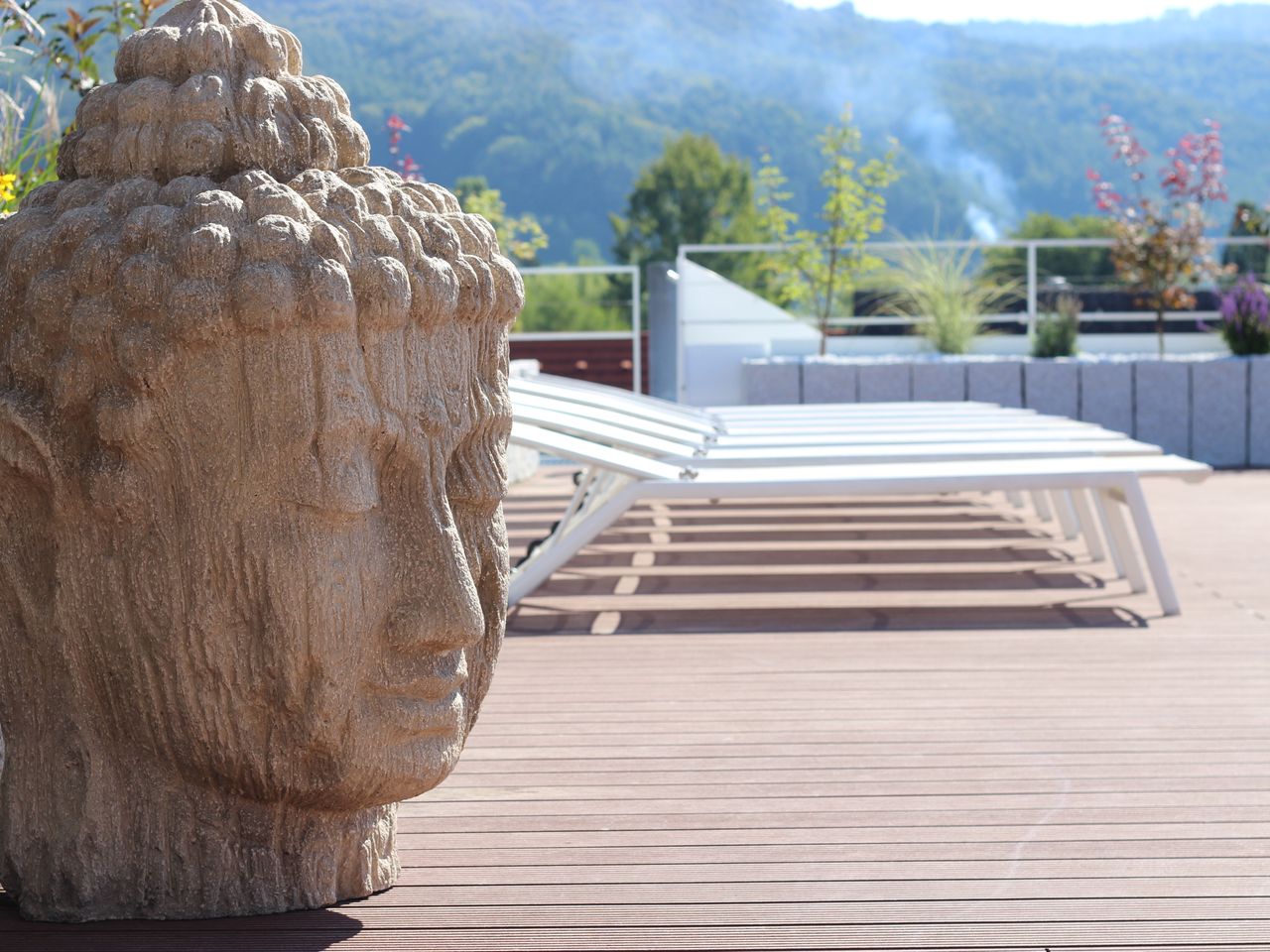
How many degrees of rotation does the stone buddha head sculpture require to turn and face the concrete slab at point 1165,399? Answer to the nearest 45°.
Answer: approximately 90° to its left

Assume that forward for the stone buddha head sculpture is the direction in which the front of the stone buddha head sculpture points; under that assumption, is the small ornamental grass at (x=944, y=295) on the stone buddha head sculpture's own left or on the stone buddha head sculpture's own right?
on the stone buddha head sculpture's own left

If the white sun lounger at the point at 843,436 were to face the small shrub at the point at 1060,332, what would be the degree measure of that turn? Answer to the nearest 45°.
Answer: approximately 90° to its left

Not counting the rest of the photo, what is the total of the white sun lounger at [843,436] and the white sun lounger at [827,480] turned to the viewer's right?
2

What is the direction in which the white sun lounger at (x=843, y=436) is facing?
to the viewer's right

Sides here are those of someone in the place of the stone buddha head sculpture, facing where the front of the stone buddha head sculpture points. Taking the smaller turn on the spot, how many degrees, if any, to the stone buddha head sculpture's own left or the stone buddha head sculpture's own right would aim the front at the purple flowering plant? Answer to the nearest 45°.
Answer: approximately 90° to the stone buddha head sculpture's own left

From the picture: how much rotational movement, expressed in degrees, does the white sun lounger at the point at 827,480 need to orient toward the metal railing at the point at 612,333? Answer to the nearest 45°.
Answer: approximately 90° to its left

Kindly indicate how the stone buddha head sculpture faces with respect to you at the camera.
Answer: facing the viewer and to the right of the viewer

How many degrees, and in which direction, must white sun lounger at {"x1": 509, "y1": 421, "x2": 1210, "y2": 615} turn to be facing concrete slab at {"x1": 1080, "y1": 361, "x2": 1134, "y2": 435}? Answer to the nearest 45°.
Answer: approximately 90° to its left

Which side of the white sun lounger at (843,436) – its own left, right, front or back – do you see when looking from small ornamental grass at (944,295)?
left

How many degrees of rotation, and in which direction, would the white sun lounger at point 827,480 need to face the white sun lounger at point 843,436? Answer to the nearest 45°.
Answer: approximately 90° to its left

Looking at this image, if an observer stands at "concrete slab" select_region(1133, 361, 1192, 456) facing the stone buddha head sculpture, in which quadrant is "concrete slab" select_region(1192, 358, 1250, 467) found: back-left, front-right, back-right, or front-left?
back-left

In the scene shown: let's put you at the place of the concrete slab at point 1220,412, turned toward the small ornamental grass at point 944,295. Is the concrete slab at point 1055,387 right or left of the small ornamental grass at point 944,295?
left

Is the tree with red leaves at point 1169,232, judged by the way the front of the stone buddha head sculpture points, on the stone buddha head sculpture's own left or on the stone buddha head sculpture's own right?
on the stone buddha head sculpture's own left

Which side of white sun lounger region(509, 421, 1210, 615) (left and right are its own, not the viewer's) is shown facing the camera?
right
